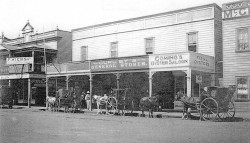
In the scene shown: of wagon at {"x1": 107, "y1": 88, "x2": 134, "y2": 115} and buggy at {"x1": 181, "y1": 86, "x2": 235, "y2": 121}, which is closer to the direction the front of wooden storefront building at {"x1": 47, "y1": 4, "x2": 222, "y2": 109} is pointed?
the wagon

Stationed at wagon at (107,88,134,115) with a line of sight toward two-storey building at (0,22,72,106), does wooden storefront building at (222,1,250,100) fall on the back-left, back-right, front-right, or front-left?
back-right

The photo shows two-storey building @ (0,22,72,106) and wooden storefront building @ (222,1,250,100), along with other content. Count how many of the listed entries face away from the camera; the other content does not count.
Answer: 0

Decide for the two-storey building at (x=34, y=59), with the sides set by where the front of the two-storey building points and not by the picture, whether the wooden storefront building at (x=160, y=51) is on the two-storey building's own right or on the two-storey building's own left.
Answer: on the two-storey building's own left

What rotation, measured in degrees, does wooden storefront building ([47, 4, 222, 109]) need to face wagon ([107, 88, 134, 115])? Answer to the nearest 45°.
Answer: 0° — it already faces it

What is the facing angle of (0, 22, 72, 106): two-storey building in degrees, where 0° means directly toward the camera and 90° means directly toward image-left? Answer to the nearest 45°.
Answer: approximately 45°

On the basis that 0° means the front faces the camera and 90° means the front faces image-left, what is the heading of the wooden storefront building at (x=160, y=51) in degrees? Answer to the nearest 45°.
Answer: approximately 45°

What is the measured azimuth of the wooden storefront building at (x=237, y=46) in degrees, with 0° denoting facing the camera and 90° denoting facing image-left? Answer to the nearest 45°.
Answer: approximately 45°
